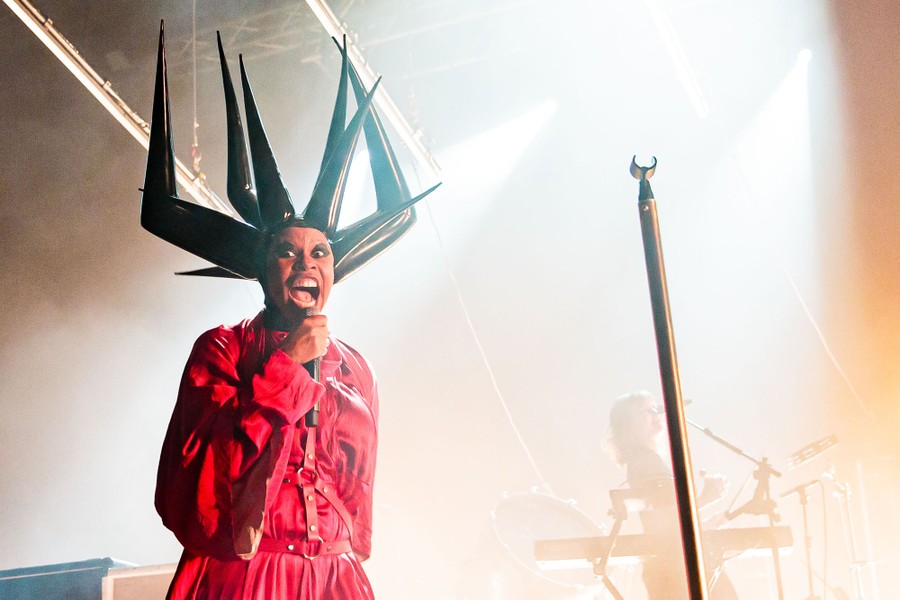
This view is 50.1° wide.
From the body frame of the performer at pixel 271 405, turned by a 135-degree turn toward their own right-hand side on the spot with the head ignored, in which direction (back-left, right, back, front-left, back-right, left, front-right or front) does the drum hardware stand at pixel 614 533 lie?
back-right

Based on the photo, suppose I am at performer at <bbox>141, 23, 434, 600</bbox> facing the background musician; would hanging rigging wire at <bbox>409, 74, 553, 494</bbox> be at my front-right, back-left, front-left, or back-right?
front-left

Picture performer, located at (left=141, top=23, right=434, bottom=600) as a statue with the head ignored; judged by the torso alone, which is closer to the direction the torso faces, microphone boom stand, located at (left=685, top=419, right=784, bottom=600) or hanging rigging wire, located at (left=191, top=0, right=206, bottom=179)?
the microphone boom stand

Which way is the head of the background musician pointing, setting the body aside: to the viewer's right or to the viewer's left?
to the viewer's right

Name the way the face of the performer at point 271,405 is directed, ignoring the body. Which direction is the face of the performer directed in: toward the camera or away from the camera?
toward the camera

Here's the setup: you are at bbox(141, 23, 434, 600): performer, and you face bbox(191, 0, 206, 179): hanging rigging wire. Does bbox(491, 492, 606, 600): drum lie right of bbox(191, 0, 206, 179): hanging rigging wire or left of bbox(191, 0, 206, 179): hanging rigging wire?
right

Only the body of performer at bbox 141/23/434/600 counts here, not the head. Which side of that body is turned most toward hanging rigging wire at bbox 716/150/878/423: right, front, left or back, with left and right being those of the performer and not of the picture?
left

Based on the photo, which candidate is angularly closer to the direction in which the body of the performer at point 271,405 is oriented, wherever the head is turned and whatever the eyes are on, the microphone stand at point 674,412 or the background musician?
the microphone stand

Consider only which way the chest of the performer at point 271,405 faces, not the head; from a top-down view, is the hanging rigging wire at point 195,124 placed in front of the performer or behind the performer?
behind

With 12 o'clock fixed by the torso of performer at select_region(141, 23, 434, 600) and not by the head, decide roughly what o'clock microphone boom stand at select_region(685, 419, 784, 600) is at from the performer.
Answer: The microphone boom stand is roughly at 9 o'clock from the performer.

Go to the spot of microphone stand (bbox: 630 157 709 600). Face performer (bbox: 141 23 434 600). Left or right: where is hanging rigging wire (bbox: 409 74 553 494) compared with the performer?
right

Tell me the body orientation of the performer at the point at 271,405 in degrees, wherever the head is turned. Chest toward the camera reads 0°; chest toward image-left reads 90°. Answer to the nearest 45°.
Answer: approximately 315°
